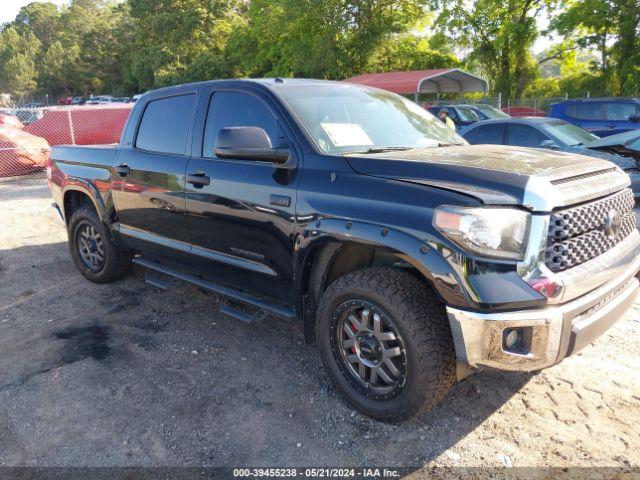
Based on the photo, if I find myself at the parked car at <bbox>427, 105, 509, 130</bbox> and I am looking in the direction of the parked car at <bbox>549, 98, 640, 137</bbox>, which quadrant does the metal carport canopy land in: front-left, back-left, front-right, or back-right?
back-left

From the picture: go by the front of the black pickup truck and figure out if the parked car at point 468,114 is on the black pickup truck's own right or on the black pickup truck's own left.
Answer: on the black pickup truck's own left

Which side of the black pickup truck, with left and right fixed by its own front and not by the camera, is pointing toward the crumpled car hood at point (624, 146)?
left

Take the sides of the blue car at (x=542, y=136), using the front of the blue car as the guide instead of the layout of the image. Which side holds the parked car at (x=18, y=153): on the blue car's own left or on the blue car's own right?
on the blue car's own right

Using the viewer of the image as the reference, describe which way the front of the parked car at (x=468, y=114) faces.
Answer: facing the viewer and to the right of the viewer

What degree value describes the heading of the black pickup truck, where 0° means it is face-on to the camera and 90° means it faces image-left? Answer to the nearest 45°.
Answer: approximately 315°

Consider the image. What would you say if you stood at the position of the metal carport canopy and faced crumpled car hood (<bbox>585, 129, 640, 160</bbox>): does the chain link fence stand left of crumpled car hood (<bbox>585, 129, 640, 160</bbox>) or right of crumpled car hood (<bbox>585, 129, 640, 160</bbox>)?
right

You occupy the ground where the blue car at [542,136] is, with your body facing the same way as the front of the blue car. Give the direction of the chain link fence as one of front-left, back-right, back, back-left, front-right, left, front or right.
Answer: back-right

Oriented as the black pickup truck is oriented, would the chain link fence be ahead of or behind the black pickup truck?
behind

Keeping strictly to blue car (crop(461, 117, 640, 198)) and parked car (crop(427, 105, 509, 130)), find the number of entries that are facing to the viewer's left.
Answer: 0
